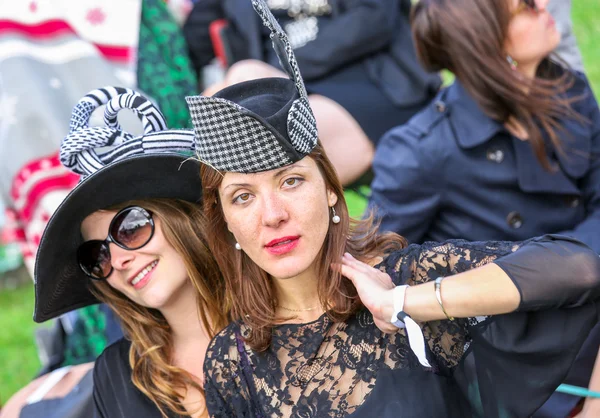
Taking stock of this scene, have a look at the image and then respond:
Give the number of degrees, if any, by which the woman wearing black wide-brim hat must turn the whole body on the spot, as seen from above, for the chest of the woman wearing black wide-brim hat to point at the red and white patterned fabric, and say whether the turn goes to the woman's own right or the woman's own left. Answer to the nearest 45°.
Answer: approximately 135° to the woman's own right

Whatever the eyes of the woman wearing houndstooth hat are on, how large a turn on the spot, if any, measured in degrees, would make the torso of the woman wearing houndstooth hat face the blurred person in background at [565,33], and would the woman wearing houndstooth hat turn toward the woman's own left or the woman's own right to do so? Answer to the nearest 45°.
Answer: approximately 135° to the woman's own left

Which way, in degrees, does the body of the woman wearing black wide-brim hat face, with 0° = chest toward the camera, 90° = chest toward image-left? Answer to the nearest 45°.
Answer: approximately 45°

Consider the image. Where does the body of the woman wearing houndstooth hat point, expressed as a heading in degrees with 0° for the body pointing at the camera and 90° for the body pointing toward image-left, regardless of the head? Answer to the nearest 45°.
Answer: approximately 0°

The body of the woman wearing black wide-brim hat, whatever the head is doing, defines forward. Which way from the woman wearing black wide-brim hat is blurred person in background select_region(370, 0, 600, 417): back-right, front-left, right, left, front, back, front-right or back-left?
back-left

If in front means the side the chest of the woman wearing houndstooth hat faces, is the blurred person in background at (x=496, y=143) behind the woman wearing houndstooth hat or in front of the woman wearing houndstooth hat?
behind
